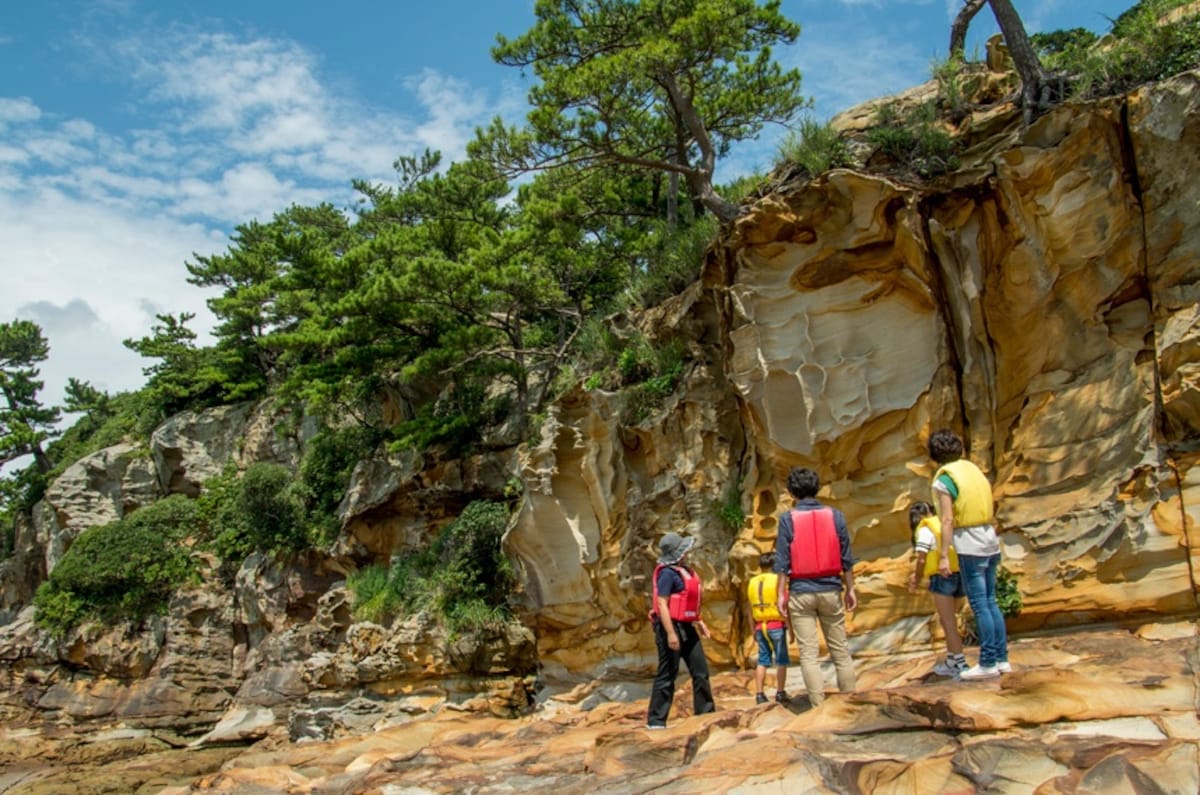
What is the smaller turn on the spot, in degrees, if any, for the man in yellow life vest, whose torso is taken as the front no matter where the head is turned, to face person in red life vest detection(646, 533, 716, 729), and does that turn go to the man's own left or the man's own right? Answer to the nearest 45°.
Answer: approximately 45° to the man's own left

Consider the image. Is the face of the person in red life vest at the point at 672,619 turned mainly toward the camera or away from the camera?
away from the camera

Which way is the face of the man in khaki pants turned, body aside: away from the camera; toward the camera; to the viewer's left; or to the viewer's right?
away from the camera

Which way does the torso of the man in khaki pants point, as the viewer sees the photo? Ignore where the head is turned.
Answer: away from the camera

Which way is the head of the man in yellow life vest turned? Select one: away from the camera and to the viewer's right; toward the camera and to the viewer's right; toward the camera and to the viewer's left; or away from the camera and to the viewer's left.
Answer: away from the camera and to the viewer's left

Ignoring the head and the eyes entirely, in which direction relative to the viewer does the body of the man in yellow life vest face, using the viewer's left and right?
facing away from the viewer and to the left of the viewer

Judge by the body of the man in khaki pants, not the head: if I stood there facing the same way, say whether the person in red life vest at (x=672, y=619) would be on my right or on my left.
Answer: on my left

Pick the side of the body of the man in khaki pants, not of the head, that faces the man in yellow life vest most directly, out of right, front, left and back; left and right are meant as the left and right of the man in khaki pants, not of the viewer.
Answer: right

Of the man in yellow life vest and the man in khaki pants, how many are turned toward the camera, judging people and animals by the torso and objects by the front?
0

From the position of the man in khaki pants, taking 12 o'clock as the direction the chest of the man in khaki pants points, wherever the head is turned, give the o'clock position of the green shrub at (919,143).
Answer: The green shrub is roughly at 1 o'clock from the man in khaki pants.

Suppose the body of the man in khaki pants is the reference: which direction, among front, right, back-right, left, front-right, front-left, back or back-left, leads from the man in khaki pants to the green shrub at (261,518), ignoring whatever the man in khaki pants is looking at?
front-left
